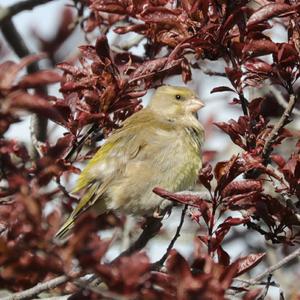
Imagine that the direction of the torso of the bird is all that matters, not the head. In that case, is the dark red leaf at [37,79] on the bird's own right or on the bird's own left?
on the bird's own right

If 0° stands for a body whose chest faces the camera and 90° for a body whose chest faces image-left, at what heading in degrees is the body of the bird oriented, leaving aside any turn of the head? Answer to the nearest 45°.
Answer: approximately 270°
